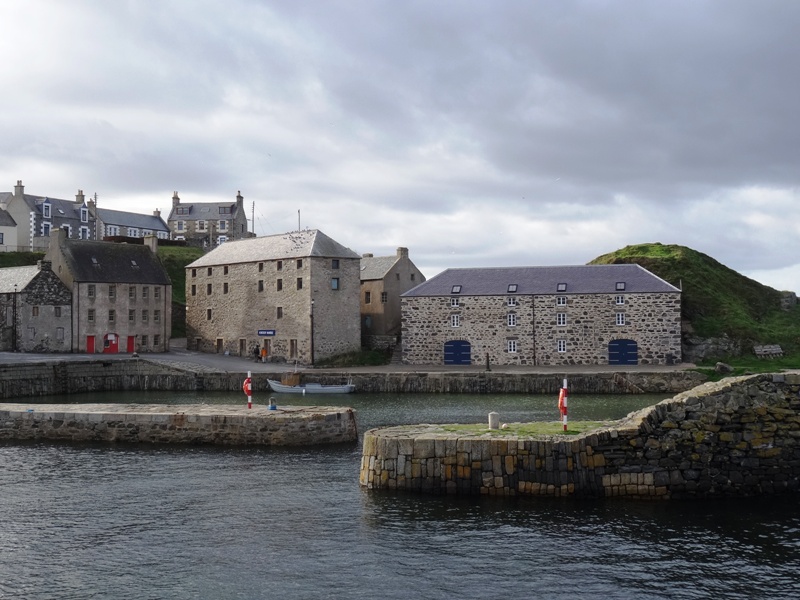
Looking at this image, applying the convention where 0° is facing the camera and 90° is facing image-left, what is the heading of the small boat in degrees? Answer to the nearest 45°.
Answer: approximately 90°

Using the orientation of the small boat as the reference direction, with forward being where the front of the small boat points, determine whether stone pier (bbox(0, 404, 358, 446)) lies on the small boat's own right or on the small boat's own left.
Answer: on the small boat's own left

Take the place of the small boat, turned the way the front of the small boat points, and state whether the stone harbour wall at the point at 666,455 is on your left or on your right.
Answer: on your left
